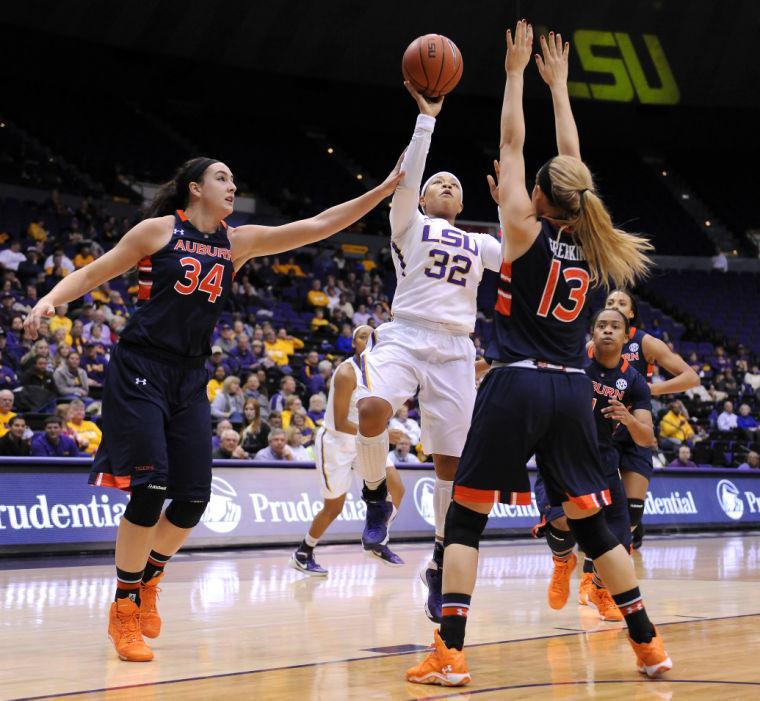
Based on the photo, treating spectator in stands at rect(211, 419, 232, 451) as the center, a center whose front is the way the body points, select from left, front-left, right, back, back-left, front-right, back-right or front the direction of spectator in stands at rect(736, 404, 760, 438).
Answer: left

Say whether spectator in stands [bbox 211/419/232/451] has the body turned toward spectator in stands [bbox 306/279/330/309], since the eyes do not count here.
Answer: no

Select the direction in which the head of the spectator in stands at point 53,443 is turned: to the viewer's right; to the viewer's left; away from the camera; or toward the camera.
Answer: toward the camera

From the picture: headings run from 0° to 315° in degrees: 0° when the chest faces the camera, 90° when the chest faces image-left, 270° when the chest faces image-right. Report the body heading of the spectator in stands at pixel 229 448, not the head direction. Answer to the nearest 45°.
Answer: approximately 0°

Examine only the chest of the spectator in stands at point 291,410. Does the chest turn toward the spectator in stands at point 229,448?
no

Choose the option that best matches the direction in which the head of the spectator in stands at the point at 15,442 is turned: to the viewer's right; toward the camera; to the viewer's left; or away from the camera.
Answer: toward the camera

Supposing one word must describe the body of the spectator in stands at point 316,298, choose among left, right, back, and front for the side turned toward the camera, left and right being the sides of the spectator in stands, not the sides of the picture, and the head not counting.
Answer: front

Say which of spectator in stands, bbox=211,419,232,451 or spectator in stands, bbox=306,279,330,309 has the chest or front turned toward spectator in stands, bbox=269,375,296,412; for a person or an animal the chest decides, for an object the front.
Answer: spectator in stands, bbox=306,279,330,309

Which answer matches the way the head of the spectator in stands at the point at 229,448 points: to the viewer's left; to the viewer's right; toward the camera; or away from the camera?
toward the camera

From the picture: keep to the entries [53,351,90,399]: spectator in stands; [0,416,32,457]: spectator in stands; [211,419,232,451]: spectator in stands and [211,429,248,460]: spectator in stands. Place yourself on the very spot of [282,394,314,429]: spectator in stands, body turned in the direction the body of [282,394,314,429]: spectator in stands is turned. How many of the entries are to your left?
0

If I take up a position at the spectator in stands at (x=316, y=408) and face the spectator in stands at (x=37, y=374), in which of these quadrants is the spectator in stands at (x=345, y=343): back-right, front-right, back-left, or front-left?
back-right

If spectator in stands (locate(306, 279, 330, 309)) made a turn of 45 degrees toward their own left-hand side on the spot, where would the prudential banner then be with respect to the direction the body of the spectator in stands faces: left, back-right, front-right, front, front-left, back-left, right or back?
front-right

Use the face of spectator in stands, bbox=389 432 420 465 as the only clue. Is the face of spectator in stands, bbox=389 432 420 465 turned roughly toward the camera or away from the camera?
toward the camera

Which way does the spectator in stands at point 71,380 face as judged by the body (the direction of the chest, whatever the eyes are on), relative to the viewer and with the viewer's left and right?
facing the viewer and to the right of the viewer

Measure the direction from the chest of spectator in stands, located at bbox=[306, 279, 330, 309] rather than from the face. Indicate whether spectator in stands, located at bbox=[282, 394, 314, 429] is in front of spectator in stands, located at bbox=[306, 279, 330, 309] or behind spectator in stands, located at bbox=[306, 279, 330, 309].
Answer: in front
